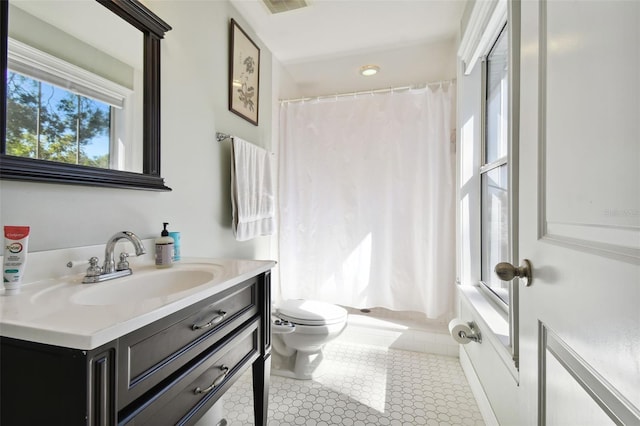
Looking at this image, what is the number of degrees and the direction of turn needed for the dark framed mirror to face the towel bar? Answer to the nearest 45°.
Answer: approximately 90° to its left

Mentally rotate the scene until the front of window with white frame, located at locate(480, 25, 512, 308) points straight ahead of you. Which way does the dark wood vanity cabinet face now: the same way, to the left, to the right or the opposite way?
the opposite way

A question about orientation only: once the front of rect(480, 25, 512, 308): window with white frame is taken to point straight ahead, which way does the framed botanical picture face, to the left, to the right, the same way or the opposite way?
the opposite way

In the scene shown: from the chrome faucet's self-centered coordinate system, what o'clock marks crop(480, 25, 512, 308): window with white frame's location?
The window with white frame is roughly at 11 o'clock from the chrome faucet.

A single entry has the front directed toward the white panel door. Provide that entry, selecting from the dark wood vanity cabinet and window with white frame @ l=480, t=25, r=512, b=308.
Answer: the dark wood vanity cabinet

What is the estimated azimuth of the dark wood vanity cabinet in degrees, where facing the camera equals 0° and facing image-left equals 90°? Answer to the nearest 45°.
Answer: approximately 315°

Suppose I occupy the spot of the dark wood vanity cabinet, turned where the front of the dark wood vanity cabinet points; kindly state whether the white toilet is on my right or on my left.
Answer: on my left

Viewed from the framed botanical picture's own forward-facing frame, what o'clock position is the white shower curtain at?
The white shower curtain is roughly at 10 o'clock from the framed botanical picture.

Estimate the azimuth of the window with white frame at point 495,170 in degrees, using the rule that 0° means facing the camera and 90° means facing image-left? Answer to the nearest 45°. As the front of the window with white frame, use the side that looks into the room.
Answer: approximately 90°

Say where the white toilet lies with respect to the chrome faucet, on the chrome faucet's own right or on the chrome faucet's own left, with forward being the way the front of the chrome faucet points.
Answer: on the chrome faucet's own left

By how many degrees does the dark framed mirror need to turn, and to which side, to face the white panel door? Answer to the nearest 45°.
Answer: approximately 45° to its right

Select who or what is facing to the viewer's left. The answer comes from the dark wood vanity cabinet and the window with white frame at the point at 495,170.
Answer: the window with white frame
